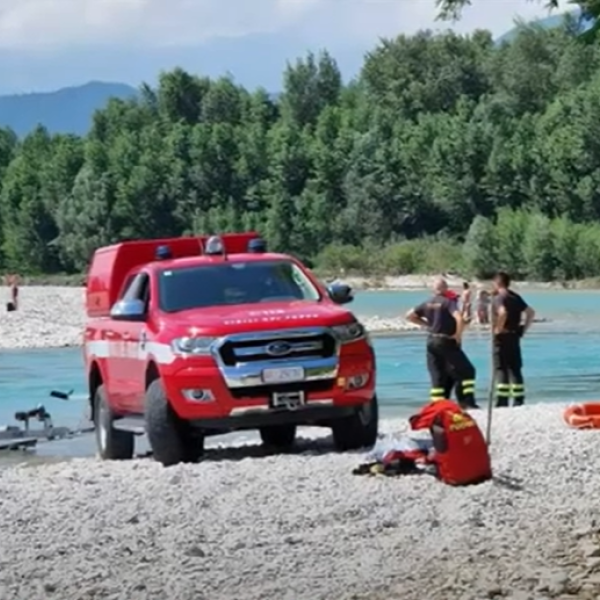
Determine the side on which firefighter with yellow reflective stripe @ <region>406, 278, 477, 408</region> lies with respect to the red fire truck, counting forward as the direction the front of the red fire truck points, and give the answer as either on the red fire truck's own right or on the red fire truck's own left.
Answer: on the red fire truck's own left

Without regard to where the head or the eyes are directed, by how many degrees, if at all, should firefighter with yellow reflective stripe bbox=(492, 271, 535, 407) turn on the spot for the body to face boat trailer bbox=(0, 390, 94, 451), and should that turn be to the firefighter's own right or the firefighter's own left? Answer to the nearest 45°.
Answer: approximately 45° to the firefighter's own left

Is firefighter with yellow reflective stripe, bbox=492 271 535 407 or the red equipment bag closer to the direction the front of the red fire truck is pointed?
the red equipment bag

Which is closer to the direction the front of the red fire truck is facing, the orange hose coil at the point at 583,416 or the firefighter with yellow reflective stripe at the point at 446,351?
the orange hose coil

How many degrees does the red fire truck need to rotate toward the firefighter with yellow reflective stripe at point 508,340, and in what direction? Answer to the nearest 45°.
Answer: approximately 90° to its left

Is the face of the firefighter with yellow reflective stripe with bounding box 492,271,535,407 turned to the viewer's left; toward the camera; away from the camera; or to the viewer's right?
to the viewer's left

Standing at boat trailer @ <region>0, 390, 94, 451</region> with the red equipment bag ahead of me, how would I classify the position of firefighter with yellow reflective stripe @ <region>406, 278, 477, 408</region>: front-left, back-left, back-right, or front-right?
front-left

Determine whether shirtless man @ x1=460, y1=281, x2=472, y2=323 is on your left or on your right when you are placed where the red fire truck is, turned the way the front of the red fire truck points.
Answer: on your left

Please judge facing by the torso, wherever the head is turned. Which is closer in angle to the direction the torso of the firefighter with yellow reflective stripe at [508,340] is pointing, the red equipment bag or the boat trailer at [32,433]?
the boat trailer

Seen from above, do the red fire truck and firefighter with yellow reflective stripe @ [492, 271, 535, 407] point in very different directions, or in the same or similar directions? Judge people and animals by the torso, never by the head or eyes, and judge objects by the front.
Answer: very different directions

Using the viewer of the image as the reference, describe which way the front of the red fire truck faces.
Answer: facing the viewer and to the right of the viewer

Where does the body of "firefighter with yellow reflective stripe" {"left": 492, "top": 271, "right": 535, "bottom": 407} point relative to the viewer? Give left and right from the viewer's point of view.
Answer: facing away from the viewer and to the left of the viewer
